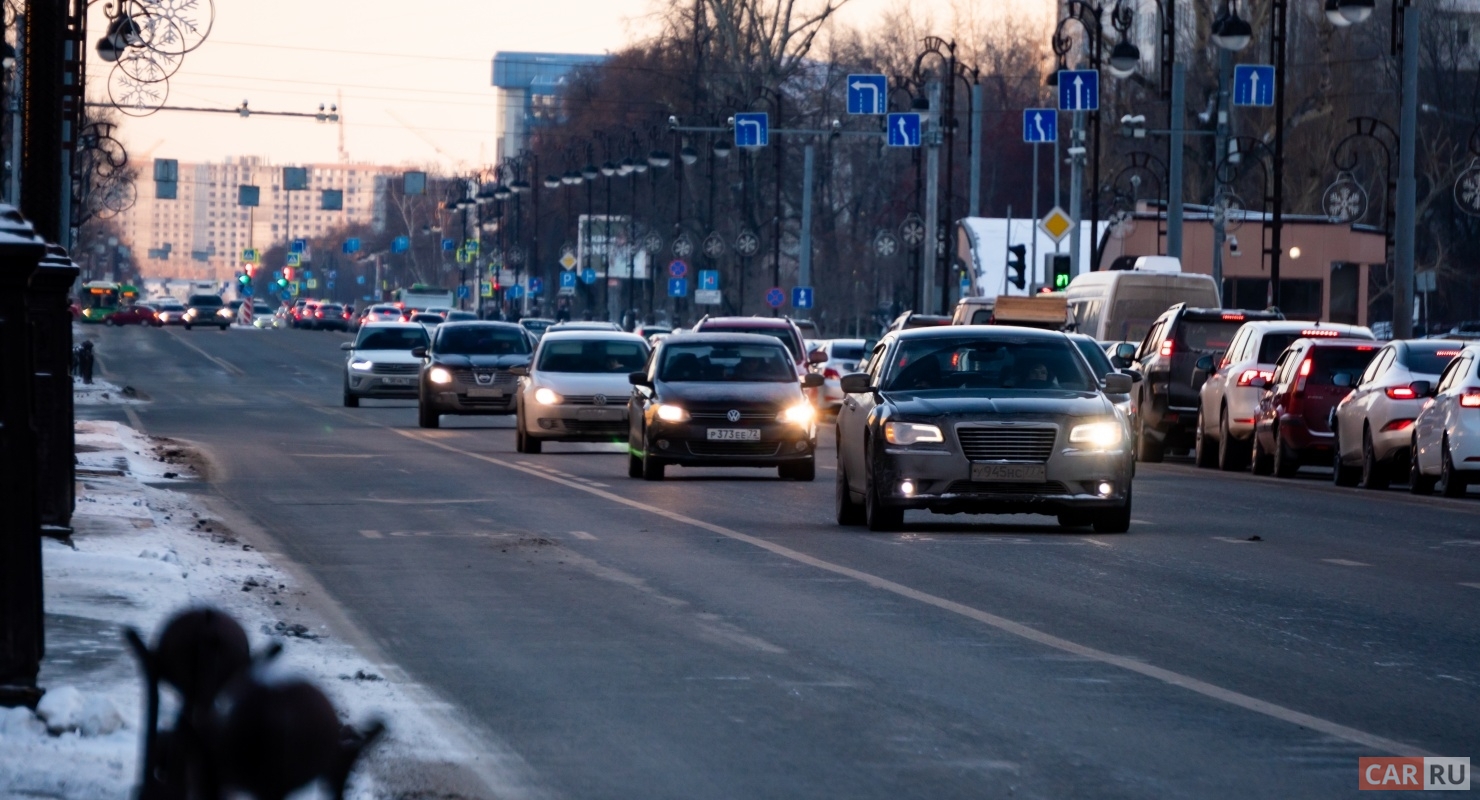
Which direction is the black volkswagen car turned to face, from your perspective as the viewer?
facing the viewer

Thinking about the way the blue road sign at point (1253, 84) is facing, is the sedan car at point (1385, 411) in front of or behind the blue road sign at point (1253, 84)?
in front

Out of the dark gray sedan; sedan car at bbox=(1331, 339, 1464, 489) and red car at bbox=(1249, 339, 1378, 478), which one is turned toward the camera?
the dark gray sedan

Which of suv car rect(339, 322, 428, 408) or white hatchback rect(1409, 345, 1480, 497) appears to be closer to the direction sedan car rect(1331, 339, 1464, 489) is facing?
the suv car

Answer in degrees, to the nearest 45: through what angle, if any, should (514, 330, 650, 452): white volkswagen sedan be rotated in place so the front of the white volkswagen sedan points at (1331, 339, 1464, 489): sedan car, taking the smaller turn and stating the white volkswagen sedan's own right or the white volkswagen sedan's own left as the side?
approximately 45° to the white volkswagen sedan's own left

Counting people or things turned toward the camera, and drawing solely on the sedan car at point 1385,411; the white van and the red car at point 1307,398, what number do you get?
0

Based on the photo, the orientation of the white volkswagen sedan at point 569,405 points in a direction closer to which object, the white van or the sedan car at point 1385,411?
the sedan car

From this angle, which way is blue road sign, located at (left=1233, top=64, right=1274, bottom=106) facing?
toward the camera

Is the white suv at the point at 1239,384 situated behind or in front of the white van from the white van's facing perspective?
behind

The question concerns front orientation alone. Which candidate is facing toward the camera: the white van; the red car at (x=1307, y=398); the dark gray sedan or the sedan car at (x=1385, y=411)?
the dark gray sedan

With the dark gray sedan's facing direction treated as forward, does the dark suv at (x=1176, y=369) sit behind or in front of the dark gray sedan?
behind

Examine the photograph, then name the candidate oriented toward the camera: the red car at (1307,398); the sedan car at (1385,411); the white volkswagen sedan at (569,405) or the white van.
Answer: the white volkswagen sedan

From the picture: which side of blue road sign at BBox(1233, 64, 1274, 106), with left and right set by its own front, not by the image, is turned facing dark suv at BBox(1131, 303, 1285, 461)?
front

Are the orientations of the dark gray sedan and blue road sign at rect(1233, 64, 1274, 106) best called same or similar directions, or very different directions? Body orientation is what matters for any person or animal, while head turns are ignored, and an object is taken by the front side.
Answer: same or similar directions

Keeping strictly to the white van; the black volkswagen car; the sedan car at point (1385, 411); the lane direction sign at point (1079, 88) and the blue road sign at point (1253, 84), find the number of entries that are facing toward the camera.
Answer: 3

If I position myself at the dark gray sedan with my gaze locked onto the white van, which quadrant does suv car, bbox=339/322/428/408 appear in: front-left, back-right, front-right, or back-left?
front-left

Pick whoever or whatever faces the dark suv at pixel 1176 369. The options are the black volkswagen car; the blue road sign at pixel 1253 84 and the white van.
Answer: the blue road sign

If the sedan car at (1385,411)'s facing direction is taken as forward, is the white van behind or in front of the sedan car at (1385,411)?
in front

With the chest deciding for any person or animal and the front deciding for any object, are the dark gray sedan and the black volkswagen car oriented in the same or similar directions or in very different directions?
same or similar directions
